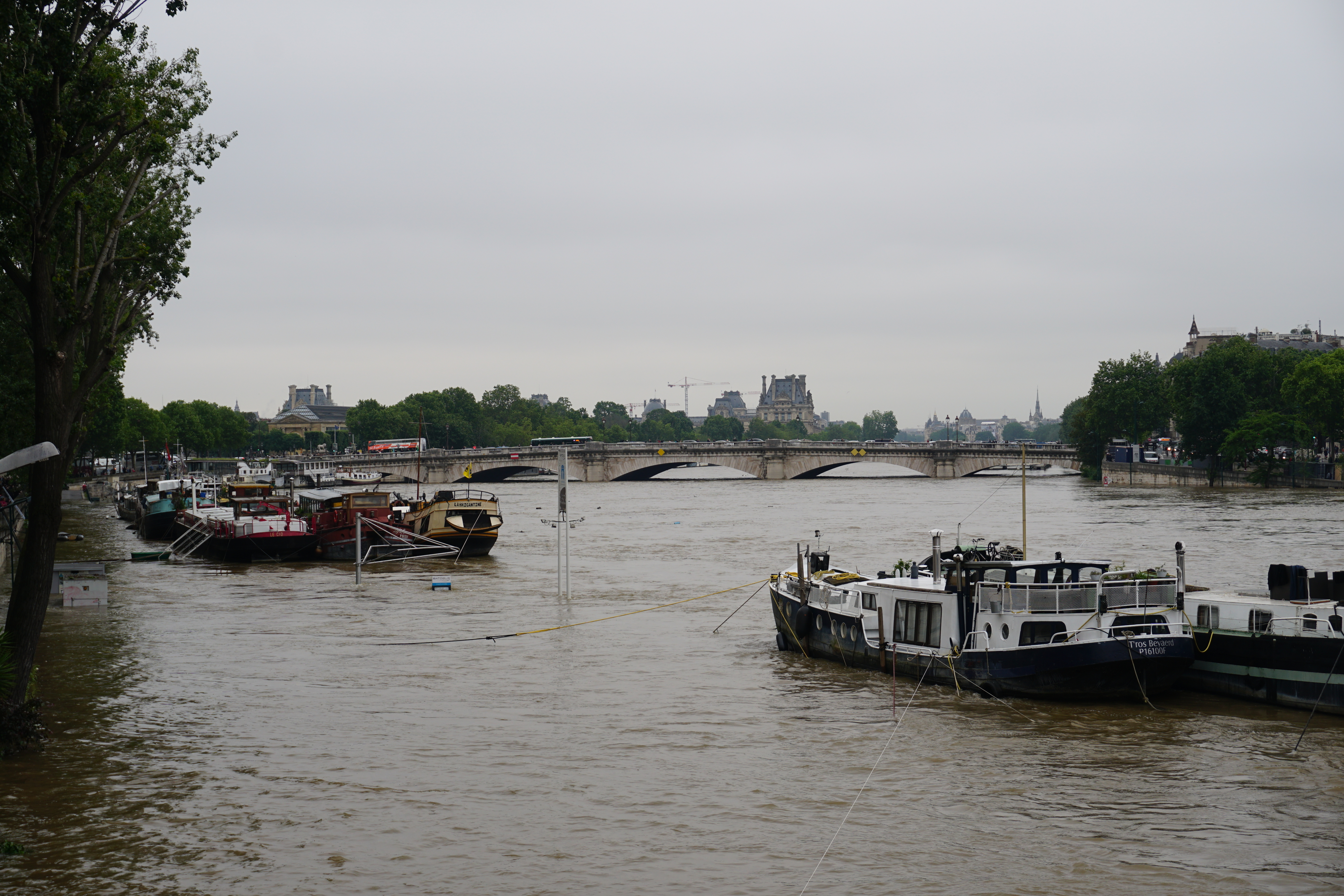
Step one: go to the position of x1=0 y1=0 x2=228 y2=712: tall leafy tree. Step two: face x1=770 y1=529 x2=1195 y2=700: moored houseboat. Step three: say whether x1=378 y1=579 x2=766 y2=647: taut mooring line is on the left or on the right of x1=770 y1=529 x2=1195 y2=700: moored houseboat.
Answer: left

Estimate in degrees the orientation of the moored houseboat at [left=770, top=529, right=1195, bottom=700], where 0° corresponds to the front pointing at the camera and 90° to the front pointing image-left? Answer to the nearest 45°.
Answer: approximately 135°

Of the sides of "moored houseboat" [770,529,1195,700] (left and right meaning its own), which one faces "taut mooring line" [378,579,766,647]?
front

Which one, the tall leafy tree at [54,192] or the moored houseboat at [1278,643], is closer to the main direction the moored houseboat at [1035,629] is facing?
the tall leafy tree

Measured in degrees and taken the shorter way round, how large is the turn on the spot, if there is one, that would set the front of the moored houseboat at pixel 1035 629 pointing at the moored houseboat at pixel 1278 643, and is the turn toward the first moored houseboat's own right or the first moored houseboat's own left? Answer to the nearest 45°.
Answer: approximately 135° to the first moored houseboat's own right

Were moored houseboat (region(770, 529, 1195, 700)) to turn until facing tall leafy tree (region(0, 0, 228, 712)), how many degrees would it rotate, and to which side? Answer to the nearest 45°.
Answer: approximately 90° to its left

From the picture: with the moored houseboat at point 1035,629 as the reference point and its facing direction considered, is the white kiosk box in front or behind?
in front

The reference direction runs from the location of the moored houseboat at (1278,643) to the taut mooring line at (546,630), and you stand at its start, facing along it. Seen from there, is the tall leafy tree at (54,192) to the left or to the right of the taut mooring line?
left

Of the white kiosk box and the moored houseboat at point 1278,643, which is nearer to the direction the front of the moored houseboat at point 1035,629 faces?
the white kiosk box

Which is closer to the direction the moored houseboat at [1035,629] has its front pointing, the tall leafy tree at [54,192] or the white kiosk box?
the white kiosk box
